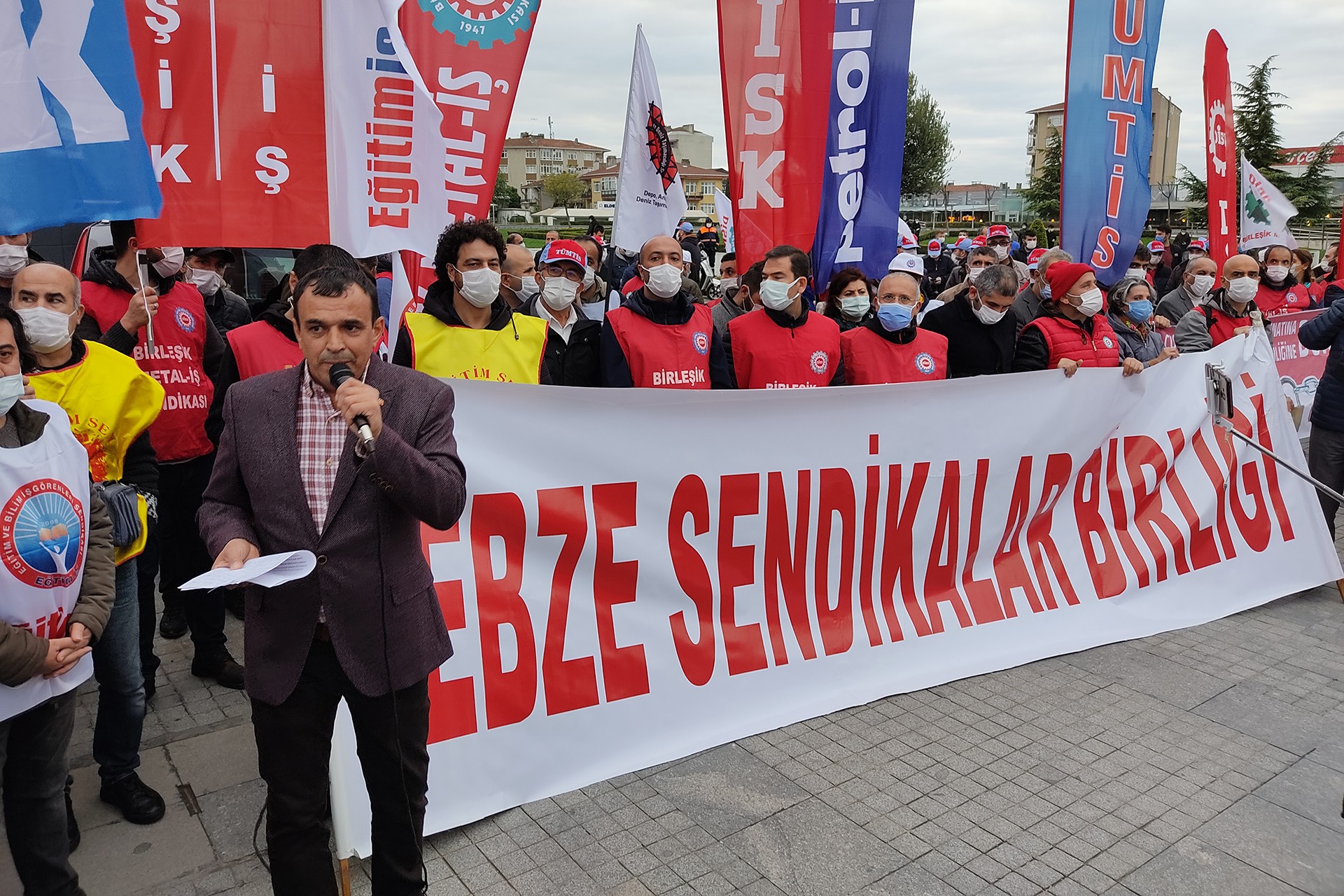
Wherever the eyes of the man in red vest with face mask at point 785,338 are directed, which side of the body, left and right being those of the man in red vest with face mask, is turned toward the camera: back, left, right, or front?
front

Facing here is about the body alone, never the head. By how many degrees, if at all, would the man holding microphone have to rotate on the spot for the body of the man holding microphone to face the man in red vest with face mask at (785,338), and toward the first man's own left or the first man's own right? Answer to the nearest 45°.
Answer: approximately 135° to the first man's own left

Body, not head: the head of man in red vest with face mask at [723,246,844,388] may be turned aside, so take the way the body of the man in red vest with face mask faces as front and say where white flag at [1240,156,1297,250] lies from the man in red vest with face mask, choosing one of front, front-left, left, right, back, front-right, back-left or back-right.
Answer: back-left

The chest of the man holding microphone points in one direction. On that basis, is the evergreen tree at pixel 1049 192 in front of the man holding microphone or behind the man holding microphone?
behind

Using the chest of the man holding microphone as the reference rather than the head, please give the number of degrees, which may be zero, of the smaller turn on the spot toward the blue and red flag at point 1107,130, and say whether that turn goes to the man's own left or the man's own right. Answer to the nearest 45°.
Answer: approximately 135° to the man's own left

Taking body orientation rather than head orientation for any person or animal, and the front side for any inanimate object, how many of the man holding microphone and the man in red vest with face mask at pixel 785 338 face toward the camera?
2

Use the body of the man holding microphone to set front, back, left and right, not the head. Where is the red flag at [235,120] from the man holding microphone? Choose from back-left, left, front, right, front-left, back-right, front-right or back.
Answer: back

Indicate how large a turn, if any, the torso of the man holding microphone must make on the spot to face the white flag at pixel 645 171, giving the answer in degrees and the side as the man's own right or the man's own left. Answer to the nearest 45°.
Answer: approximately 135° to the man's own left

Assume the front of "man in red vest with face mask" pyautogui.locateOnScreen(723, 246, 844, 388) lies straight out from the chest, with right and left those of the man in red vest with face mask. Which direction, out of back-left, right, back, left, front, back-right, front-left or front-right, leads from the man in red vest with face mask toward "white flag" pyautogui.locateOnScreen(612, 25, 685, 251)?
back-right

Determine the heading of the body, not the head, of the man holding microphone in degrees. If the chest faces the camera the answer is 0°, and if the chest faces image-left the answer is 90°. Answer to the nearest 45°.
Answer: approximately 0°
